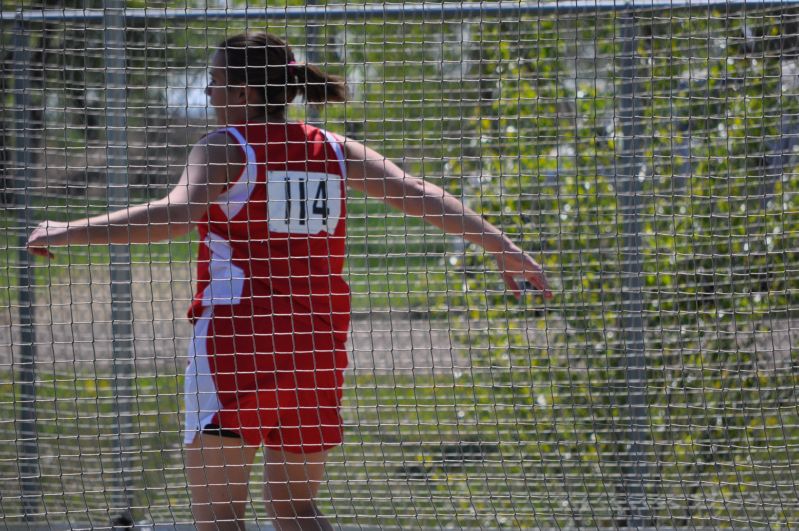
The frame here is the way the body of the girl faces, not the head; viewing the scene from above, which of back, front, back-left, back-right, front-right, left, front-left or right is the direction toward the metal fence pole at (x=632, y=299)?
right

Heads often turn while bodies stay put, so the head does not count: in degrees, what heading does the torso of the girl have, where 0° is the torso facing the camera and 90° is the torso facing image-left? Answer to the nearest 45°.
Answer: approximately 135°
